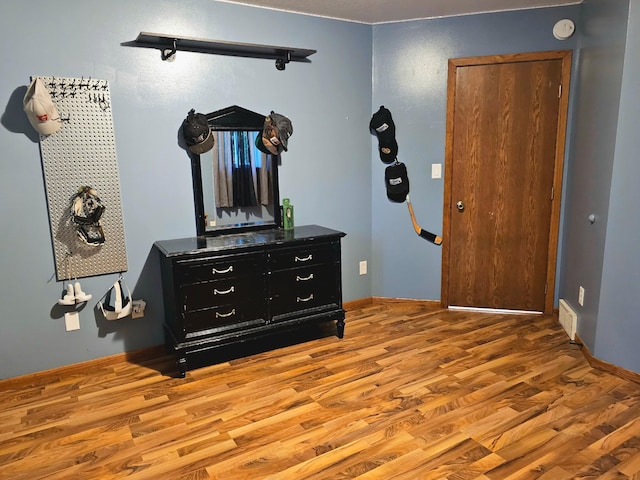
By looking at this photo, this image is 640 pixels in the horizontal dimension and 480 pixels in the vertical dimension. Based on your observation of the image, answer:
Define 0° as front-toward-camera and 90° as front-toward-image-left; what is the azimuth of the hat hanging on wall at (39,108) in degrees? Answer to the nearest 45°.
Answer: approximately 0°

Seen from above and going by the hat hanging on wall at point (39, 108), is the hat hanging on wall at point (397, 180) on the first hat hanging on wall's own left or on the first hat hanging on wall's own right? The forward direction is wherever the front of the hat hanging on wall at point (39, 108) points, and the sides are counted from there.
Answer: on the first hat hanging on wall's own left

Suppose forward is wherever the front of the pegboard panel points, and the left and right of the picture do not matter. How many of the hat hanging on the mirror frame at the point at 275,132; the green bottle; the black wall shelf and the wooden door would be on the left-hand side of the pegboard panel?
4

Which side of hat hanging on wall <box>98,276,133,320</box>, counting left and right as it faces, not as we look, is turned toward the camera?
front

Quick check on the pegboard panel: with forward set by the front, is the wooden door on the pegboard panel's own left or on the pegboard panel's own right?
on the pegboard panel's own left

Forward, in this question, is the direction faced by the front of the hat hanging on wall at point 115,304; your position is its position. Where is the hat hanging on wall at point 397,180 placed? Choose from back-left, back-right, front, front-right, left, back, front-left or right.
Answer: left

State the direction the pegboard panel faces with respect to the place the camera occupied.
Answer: facing the viewer

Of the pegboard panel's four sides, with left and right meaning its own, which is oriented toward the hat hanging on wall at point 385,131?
left
